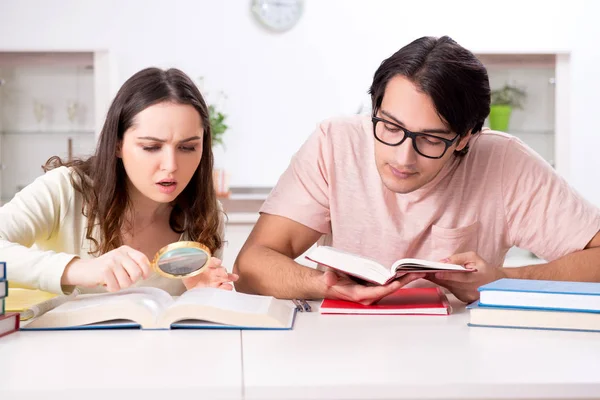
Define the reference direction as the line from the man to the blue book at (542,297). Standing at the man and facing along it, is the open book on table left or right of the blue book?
right

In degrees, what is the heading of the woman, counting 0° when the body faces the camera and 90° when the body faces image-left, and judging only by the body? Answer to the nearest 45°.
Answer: approximately 315°

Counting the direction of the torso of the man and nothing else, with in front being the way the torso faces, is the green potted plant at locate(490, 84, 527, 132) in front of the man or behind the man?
behind

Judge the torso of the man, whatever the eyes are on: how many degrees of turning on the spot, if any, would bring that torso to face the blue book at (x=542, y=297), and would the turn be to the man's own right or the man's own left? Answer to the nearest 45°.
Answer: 0° — they already face it

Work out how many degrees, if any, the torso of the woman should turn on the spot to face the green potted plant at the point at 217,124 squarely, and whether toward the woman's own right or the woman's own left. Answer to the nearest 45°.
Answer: approximately 135° to the woman's own left

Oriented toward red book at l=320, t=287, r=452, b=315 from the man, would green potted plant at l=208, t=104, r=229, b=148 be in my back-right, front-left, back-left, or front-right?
back-right

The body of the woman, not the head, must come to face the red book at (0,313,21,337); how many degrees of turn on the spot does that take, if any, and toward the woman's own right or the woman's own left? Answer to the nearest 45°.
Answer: approximately 45° to the woman's own right
